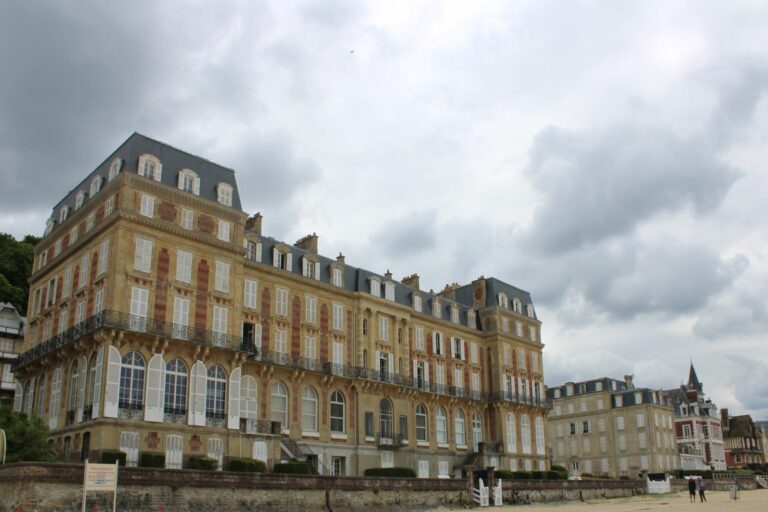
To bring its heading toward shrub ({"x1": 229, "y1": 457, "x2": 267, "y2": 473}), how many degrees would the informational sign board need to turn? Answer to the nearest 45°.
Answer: approximately 135° to its left

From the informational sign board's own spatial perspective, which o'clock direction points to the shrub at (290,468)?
The shrub is roughly at 7 o'clock from the informational sign board.

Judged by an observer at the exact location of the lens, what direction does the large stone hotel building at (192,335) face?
facing the viewer and to the right of the viewer

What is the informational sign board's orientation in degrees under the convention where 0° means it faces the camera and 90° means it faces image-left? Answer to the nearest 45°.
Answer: approximately 0°

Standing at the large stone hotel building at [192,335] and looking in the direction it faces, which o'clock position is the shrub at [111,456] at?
The shrub is roughly at 2 o'clock from the large stone hotel building.

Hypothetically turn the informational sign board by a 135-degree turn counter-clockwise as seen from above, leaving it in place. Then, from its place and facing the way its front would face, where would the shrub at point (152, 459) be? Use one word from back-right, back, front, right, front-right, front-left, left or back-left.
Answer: front-left

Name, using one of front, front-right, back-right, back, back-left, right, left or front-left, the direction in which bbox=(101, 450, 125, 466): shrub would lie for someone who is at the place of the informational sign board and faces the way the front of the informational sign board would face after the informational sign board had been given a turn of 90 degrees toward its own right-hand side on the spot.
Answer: right

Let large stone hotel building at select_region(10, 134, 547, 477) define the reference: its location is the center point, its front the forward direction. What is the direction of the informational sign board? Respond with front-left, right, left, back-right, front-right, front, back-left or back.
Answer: front-right

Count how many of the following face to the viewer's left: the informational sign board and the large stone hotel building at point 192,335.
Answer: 0

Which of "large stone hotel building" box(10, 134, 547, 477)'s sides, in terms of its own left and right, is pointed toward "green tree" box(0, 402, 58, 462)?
right
